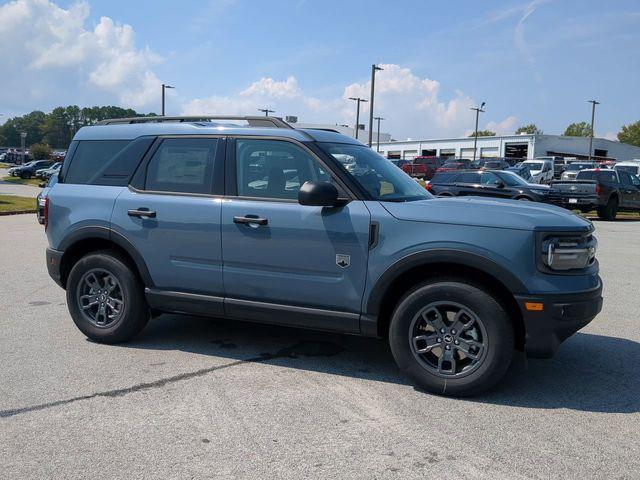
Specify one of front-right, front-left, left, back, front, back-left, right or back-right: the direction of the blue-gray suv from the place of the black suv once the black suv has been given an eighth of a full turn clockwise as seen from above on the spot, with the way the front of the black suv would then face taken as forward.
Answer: front-right

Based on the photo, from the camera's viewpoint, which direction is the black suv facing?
to the viewer's right
